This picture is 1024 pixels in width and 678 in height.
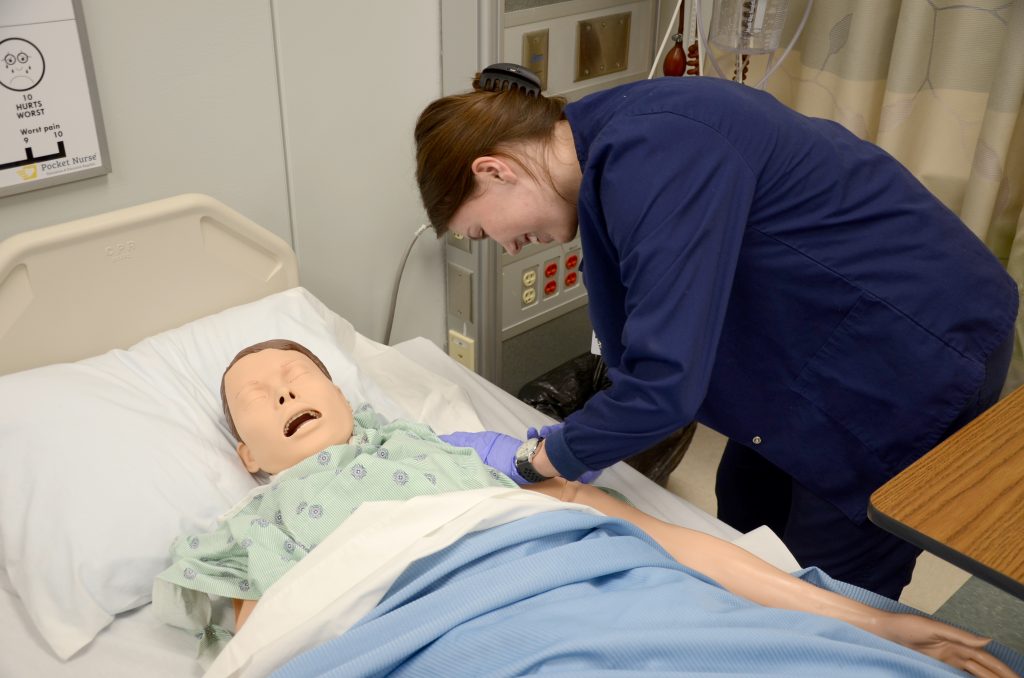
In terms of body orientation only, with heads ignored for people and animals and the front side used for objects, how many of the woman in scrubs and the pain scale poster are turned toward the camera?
1

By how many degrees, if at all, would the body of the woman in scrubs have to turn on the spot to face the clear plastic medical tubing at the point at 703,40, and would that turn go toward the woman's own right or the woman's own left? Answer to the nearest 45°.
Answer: approximately 90° to the woman's own right

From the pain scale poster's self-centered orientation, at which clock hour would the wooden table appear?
The wooden table is roughly at 11 o'clock from the pain scale poster.

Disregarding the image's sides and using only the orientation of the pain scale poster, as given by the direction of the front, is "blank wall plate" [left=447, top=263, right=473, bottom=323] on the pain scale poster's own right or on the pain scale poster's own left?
on the pain scale poster's own left

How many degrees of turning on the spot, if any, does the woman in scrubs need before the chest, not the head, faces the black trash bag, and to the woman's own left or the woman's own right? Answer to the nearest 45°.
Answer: approximately 45° to the woman's own right

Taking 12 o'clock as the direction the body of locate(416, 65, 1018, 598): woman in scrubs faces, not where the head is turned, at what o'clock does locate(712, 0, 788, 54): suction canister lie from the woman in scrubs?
The suction canister is roughly at 3 o'clock from the woman in scrubs.

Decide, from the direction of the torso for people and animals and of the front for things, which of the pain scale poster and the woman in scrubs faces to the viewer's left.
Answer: the woman in scrubs

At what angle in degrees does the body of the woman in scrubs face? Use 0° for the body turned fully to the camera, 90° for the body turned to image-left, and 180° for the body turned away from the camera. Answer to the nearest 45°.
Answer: approximately 90°

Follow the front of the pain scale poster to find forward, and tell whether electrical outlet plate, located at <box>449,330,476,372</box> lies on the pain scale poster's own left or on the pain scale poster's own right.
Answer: on the pain scale poster's own left

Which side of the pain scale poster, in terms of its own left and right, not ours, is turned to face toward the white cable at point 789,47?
left

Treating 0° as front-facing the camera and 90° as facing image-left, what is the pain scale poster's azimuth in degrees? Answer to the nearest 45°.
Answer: approximately 0°
